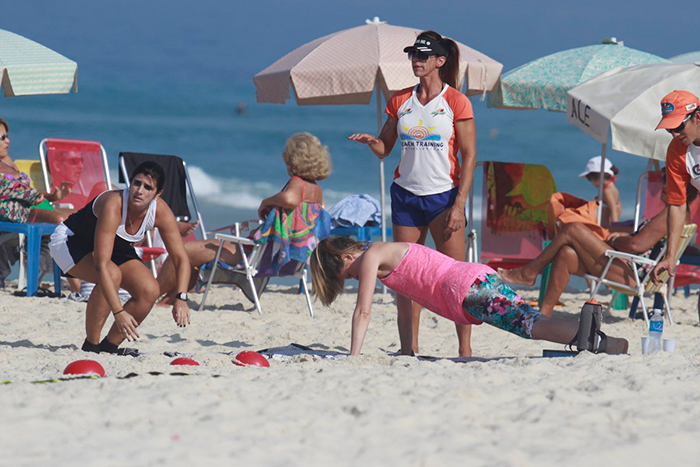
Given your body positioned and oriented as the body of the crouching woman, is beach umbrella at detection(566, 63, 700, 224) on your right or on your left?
on your left

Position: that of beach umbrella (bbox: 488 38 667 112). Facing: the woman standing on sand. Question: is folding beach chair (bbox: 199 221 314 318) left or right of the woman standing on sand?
right

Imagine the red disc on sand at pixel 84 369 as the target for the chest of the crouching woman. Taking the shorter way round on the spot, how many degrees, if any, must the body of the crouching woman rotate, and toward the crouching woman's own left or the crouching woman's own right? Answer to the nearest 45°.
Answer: approximately 45° to the crouching woman's own right

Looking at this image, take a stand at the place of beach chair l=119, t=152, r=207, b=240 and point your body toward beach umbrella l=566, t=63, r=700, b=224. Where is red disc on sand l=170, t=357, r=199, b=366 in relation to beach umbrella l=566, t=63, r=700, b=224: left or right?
right

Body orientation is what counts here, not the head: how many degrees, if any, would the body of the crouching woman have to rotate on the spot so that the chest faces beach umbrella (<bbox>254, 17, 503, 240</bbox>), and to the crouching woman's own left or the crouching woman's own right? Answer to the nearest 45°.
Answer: approximately 90° to the crouching woman's own left

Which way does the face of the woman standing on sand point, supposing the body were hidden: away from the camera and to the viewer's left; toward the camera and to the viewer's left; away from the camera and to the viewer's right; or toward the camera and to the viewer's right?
toward the camera and to the viewer's left

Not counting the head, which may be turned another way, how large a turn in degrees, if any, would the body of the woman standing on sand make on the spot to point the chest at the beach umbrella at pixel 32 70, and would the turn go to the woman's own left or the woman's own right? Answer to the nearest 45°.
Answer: approximately 90° to the woman's own right

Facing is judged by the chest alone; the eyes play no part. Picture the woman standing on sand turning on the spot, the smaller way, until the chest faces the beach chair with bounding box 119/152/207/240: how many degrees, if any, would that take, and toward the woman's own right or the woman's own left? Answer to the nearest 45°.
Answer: approximately 90° to the woman's own right

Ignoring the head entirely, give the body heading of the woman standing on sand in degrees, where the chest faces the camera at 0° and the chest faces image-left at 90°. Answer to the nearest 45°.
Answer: approximately 45°

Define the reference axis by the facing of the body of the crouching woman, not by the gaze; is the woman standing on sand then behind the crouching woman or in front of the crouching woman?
in front

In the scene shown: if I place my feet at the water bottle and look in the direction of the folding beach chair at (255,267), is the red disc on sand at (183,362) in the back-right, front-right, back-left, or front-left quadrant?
front-left

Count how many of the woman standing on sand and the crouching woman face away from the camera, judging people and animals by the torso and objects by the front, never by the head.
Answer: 0

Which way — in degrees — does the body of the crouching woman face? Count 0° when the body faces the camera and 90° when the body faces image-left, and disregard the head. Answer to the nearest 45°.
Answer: approximately 315°
